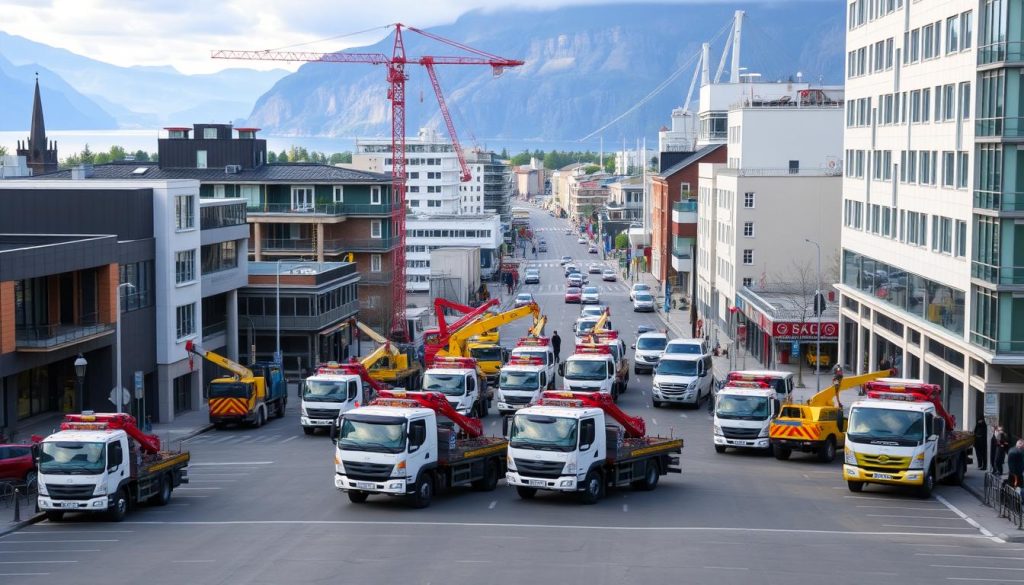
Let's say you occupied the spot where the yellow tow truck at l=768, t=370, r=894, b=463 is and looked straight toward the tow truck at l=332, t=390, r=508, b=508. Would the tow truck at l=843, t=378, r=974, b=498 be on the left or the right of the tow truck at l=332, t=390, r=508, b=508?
left

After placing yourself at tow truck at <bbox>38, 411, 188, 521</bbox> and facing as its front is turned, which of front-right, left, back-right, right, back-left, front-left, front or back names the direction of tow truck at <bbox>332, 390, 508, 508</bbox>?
back-left

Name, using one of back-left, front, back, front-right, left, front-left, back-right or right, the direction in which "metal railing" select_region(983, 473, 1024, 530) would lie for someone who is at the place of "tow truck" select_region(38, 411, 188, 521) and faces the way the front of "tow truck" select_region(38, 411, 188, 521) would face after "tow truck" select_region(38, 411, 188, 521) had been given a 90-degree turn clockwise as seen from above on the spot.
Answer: back-right

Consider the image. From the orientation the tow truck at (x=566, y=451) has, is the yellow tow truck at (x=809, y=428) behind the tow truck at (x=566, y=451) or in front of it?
behind

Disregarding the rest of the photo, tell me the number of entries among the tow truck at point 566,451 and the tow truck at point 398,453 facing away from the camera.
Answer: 0

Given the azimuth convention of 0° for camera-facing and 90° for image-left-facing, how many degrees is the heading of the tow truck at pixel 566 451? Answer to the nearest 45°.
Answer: approximately 45°

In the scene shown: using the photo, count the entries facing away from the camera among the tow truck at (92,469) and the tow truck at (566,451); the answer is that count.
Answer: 0

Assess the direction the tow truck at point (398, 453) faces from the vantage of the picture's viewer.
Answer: facing the viewer and to the left of the viewer
